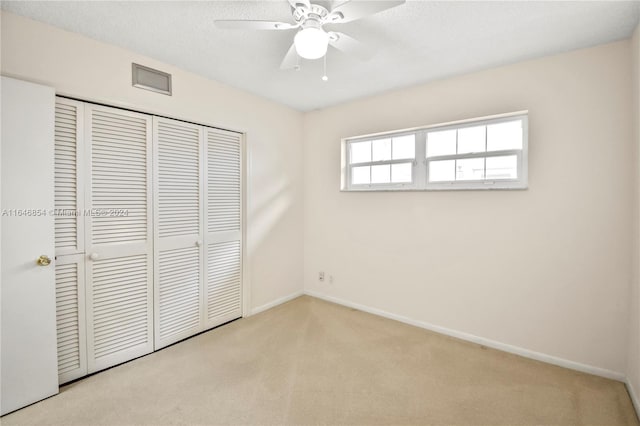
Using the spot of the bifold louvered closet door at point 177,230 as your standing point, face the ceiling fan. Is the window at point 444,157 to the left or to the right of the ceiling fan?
left

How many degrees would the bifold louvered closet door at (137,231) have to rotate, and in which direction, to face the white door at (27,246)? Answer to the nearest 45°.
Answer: approximately 90° to its right

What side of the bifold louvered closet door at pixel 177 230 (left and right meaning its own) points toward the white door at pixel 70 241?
right

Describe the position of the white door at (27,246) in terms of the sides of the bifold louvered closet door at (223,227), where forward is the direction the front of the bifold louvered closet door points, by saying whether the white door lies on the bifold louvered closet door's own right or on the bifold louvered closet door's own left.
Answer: on the bifold louvered closet door's own right

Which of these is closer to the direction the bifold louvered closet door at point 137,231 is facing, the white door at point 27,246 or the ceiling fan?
the ceiling fan

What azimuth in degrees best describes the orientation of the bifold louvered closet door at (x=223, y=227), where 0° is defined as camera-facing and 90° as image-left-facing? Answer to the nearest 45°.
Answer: approximately 315°
